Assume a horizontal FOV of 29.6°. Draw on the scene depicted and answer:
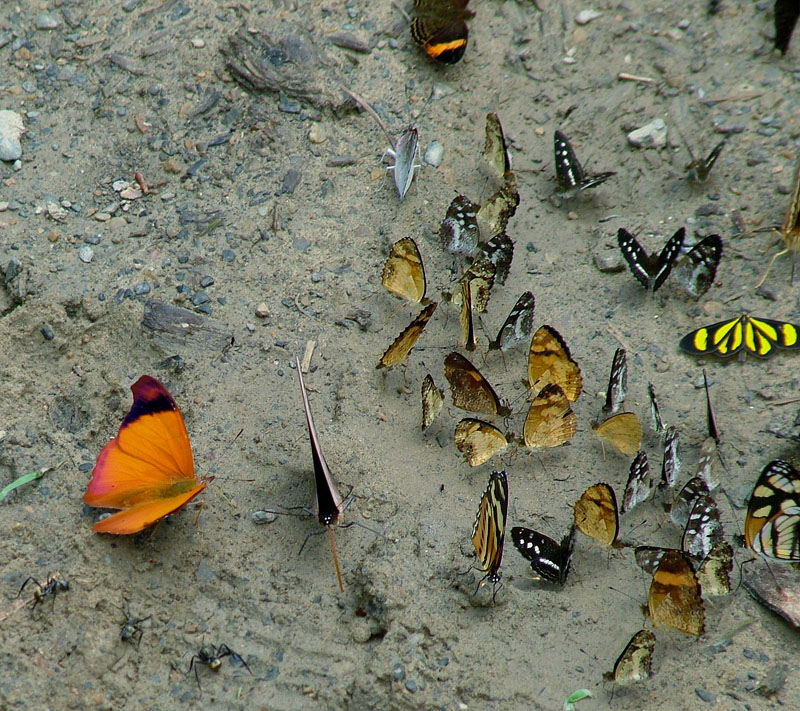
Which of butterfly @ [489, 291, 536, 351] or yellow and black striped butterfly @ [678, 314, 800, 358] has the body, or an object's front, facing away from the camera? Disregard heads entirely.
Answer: the yellow and black striped butterfly

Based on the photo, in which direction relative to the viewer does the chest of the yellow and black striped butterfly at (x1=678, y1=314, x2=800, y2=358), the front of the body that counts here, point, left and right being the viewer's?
facing away from the viewer

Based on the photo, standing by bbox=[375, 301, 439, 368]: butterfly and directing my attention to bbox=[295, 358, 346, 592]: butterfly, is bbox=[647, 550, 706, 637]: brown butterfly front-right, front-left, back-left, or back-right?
front-left

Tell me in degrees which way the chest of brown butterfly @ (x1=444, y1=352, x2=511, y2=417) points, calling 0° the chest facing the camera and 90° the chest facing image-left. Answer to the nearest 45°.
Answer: approximately 270°

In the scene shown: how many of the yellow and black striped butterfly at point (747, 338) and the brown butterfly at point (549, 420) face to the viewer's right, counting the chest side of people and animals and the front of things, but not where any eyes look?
0

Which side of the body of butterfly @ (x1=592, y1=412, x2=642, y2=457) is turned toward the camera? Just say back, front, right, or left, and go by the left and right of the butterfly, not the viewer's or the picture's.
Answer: left
